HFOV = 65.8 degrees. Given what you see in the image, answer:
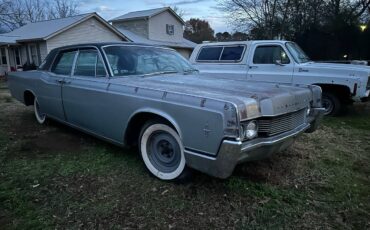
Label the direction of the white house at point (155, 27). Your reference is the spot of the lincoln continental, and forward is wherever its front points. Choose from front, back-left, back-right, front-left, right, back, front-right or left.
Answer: back-left

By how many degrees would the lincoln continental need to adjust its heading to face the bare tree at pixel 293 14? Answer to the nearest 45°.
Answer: approximately 90° to its left

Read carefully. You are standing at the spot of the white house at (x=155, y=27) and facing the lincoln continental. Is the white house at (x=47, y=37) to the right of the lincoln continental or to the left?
right

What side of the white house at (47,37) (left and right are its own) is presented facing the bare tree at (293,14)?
left

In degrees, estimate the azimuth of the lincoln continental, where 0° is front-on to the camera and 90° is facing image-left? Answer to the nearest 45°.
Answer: approximately 315°

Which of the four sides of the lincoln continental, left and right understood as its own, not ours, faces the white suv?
left
